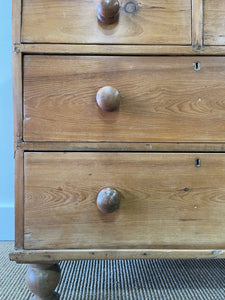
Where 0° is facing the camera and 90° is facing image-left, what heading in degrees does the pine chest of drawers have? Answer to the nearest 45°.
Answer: approximately 0°
